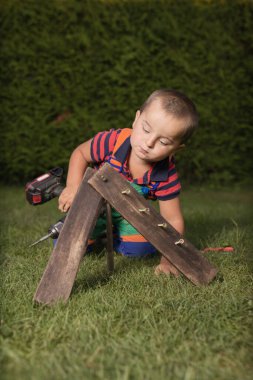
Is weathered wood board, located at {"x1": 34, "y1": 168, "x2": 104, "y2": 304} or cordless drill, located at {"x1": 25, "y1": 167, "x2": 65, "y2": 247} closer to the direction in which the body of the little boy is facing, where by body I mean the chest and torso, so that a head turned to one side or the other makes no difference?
the weathered wood board

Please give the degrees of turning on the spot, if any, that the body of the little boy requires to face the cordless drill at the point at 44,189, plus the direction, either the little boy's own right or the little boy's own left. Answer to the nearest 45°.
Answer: approximately 90° to the little boy's own right

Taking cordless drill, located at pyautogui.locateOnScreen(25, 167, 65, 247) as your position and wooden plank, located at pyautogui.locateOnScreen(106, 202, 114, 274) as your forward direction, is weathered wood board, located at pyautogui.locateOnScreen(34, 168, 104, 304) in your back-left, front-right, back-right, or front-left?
front-right

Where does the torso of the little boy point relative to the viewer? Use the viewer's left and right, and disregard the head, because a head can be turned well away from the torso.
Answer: facing the viewer

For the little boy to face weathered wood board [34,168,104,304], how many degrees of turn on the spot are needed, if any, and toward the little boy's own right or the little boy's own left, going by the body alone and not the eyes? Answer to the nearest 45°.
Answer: approximately 45° to the little boy's own right
